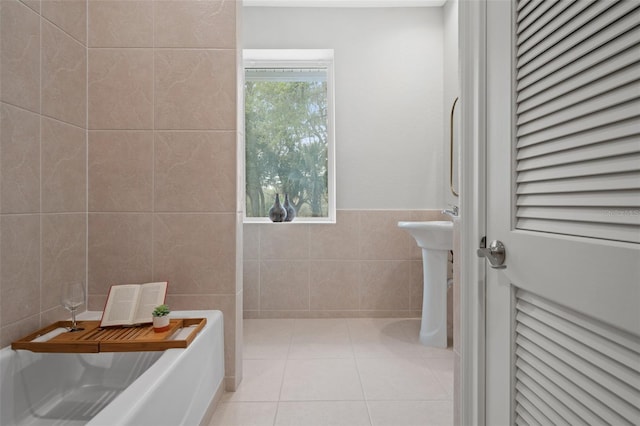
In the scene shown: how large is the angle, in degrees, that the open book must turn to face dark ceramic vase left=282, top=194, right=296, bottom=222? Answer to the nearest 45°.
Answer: approximately 135° to its left

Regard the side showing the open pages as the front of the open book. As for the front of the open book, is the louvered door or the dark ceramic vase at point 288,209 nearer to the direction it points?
the louvered door

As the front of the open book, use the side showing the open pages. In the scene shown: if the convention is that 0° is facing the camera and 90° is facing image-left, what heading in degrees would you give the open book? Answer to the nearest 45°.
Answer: approximately 0°

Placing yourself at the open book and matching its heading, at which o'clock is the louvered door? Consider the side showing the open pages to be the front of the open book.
The louvered door is roughly at 11 o'clock from the open book.

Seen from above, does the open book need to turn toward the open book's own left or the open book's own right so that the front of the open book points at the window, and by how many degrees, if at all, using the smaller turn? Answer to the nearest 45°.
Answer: approximately 135° to the open book's own left

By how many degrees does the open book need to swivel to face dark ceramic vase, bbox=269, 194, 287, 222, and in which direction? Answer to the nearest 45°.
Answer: approximately 135° to its left

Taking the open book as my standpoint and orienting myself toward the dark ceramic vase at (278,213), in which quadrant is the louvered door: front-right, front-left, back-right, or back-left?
back-right
